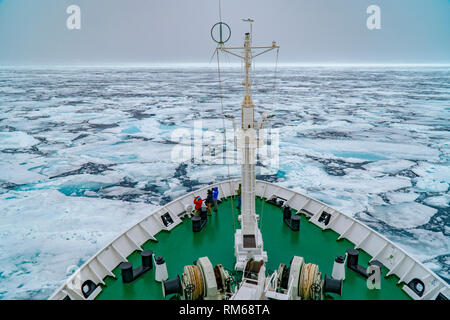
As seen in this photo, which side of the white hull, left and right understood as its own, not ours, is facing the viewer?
back
